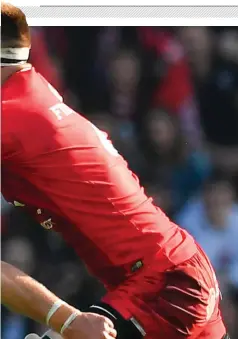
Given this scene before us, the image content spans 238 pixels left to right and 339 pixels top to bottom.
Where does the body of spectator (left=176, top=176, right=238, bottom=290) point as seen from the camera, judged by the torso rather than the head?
toward the camera

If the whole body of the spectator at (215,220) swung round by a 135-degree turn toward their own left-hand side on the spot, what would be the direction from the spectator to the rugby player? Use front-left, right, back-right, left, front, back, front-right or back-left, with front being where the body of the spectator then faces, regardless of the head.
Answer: back

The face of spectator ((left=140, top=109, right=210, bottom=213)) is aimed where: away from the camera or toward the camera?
toward the camera
